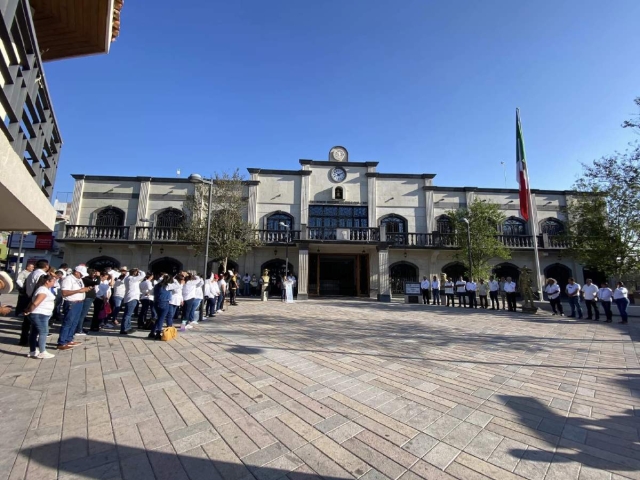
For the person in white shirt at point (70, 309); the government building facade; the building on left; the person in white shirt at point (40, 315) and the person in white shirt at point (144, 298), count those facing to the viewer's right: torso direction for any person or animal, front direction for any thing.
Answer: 4

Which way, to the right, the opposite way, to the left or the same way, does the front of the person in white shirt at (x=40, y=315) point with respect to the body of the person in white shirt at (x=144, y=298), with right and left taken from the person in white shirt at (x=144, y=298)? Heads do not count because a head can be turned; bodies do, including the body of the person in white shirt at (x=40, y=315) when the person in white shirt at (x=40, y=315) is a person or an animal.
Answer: the same way

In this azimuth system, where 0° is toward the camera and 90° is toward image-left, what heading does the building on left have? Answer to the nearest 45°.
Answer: approximately 270°

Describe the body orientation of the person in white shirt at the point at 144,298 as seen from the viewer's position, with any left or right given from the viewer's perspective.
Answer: facing to the right of the viewer

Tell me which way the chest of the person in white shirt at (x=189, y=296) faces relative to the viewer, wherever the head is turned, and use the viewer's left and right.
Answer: facing away from the viewer and to the right of the viewer

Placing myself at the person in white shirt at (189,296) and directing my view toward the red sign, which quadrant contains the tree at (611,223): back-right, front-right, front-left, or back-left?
back-right

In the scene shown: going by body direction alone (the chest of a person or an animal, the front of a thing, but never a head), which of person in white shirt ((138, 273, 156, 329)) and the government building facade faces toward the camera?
the government building facade

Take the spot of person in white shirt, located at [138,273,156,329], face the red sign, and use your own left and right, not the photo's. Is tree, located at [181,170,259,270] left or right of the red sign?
right

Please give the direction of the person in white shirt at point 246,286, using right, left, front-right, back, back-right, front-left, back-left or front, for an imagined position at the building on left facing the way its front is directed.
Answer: front-left

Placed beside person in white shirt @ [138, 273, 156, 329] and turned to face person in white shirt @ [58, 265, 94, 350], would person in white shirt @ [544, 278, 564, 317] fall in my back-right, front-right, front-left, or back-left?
back-left

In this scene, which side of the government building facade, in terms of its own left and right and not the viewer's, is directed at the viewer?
front

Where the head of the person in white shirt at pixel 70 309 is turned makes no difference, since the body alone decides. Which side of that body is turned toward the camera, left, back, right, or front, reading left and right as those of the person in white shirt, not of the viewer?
right

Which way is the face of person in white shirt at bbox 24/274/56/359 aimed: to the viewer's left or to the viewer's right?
to the viewer's right

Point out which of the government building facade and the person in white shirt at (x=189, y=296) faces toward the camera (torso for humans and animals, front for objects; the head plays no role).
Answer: the government building facade

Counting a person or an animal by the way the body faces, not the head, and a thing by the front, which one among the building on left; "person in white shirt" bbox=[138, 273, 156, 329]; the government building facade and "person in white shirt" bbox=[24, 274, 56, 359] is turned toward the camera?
the government building facade

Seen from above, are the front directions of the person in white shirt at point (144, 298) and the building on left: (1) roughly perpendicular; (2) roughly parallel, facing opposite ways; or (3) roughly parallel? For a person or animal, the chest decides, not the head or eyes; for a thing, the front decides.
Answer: roughly parallel

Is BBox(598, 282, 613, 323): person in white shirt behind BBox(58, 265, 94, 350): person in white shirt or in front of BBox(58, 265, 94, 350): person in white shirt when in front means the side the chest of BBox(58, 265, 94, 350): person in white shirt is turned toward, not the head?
in front

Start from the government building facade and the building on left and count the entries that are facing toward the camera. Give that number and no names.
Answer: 1
